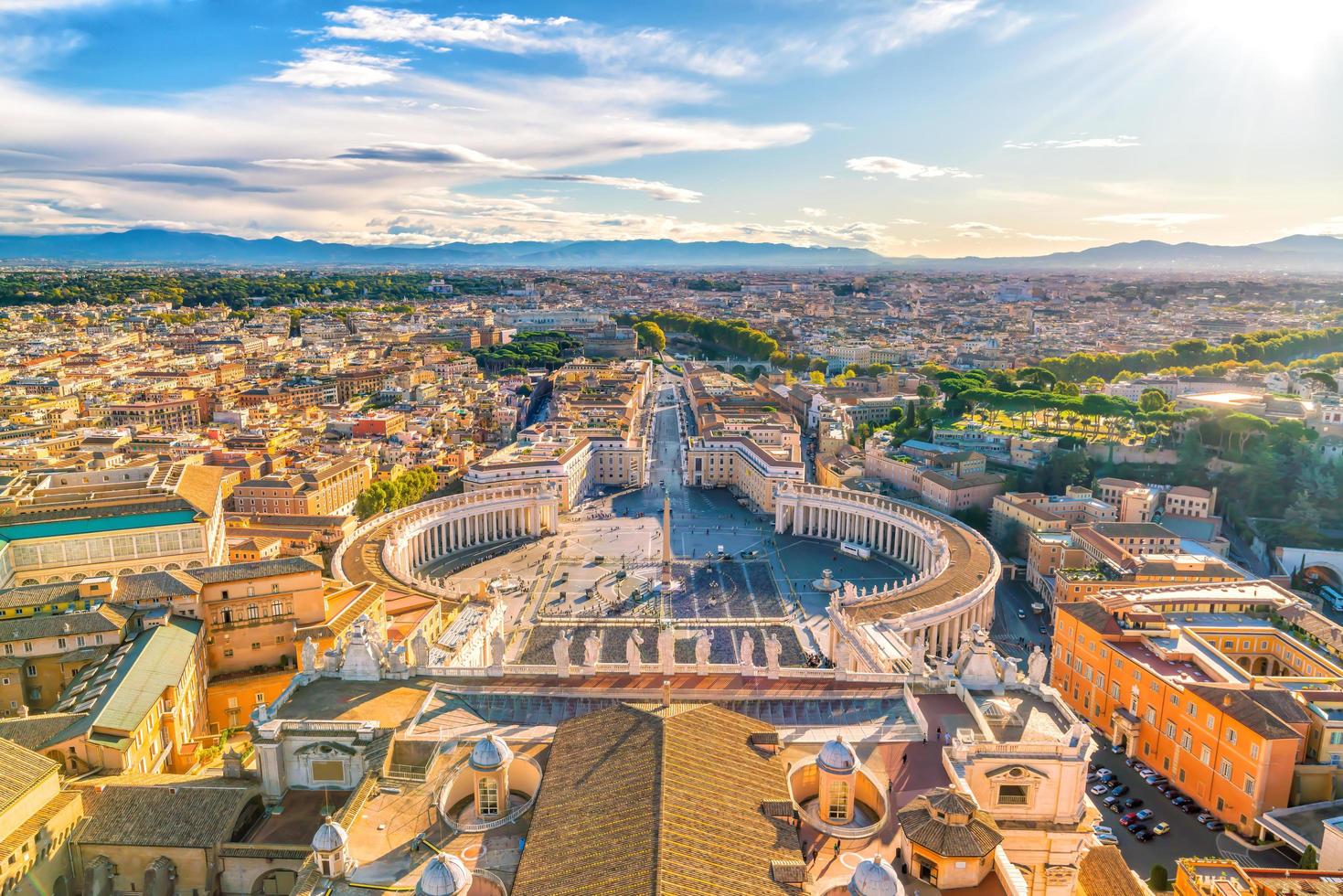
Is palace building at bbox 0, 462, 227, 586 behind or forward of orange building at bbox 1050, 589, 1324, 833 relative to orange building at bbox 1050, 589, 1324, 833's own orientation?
forward

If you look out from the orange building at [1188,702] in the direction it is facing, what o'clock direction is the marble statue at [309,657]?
The marble statue is roughly at 12 o'clock from the orange building.

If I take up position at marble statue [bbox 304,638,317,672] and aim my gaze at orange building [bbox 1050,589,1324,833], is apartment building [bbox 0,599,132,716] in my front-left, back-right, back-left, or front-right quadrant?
back-left

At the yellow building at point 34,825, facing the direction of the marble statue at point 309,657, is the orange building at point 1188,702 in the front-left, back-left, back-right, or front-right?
front-right

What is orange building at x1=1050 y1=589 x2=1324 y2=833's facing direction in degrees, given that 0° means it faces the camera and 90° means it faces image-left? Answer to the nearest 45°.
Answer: approximately 45°

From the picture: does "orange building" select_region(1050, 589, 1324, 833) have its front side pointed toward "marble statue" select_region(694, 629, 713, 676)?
yes

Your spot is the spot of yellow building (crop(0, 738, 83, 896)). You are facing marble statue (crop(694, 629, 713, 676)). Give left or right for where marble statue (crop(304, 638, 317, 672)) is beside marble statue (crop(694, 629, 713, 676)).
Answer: left

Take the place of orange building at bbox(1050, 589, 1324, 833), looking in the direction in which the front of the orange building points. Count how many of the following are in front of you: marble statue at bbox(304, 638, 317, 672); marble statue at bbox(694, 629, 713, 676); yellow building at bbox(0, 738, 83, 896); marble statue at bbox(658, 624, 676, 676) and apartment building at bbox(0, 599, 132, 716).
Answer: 5

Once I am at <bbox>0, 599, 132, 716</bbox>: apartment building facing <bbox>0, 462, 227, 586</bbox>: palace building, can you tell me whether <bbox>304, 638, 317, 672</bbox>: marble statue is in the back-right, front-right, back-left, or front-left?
back-right

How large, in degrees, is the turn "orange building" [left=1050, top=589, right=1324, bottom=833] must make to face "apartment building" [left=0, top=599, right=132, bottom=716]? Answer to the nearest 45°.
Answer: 0° — it already faces it

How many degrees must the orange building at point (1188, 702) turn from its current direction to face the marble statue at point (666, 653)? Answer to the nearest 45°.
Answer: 0° — it already faces it

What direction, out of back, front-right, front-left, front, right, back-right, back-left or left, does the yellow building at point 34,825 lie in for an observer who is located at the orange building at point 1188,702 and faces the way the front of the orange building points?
front
